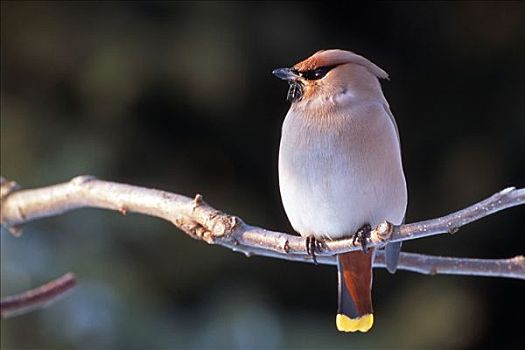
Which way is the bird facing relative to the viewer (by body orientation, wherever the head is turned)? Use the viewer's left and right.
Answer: facing the viewer and to the left of the viewer
